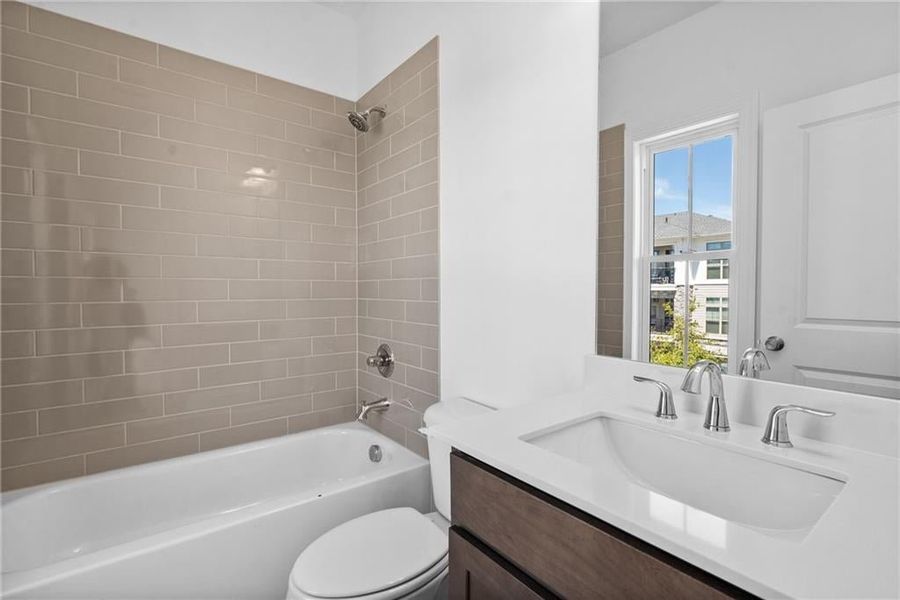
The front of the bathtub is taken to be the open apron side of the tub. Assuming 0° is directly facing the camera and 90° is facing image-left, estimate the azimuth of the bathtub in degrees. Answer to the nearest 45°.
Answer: approximately 315°

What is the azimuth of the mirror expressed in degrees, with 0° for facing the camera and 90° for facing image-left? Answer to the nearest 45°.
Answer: approximately 45°

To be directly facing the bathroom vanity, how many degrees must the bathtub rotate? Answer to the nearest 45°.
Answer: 0° — it already faces it

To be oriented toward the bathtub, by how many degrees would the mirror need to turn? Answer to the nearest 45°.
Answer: approximately 45° to its right

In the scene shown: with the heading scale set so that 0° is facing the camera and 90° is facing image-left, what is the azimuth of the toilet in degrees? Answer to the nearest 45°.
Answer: approximately 45°

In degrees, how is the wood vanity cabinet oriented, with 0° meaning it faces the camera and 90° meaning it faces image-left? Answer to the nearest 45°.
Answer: approximately 45°
